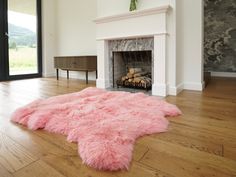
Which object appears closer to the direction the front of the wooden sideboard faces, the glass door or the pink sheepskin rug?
the pink sheepskin rug

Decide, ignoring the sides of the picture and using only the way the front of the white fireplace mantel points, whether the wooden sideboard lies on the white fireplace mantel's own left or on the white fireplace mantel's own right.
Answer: on the white fireplace mantel's own right

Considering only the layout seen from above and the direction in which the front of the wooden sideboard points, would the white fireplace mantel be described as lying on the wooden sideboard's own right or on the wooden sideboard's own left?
on the wooden sideboard's own left

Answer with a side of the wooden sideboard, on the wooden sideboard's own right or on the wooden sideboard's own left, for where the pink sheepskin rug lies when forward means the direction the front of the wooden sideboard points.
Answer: on the wooden sideboard's own left

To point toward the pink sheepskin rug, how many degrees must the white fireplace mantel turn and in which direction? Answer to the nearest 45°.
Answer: approximately 45° to its left

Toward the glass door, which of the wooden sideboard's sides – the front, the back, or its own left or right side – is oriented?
right

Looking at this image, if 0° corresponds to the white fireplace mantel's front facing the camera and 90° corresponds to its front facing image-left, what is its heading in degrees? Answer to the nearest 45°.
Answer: approximately 45°

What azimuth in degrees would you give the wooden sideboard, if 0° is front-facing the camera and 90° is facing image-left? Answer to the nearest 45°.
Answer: approximately 45°
